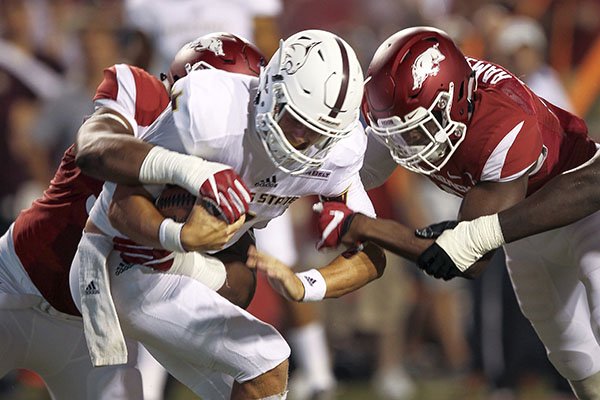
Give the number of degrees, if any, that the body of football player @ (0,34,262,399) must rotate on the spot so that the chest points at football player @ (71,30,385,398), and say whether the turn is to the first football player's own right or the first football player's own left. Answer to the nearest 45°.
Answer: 0° — they already face them

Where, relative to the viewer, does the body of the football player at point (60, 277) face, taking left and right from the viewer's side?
facing to the right of the viewer

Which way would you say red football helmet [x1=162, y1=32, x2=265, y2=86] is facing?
to the viewer's right

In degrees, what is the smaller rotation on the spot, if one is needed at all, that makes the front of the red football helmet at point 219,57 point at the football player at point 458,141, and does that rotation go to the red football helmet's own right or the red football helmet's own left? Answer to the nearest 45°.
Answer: approximately 45° to the red football helmet's own right

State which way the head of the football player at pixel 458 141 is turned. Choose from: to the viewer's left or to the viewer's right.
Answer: to the viewer's left

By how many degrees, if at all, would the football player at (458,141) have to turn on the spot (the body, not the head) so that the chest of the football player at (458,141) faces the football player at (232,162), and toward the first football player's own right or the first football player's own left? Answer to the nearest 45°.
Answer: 0° — they already face them

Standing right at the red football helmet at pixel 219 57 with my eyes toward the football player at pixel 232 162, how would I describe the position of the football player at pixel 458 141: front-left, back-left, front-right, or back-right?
front-left

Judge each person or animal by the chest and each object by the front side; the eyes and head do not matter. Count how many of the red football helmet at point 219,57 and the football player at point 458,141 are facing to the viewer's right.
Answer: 1

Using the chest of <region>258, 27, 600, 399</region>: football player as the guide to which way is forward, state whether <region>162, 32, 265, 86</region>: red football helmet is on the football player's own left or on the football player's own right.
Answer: on the football player's own right

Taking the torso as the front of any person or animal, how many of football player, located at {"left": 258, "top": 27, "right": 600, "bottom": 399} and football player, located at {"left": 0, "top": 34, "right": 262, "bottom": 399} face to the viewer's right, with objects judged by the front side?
1

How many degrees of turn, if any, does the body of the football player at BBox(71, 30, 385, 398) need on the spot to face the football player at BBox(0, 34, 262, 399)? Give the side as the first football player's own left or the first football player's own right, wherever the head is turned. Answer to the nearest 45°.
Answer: approximately 135° to the first football player's own right

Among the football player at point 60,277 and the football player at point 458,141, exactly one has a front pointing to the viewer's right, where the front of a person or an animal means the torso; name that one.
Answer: the football player at point 60,277

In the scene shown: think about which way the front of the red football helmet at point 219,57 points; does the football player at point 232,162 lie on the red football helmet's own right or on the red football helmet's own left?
on the red football helmet's own right

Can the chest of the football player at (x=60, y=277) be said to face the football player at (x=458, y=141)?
yes
